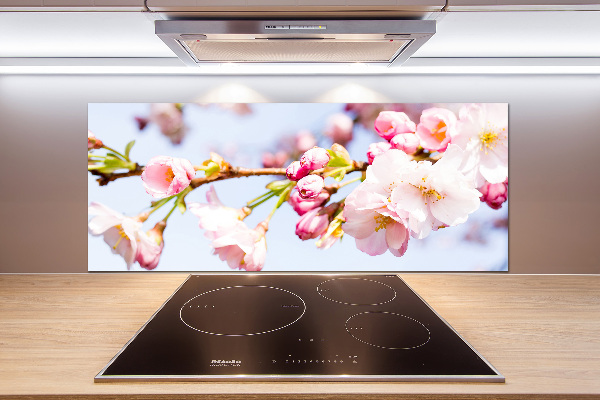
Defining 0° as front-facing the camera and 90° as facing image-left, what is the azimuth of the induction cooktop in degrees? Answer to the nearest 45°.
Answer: approximately 0°

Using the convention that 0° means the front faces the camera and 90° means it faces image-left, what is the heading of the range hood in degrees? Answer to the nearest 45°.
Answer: approximately 0°

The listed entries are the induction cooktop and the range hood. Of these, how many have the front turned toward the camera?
2
